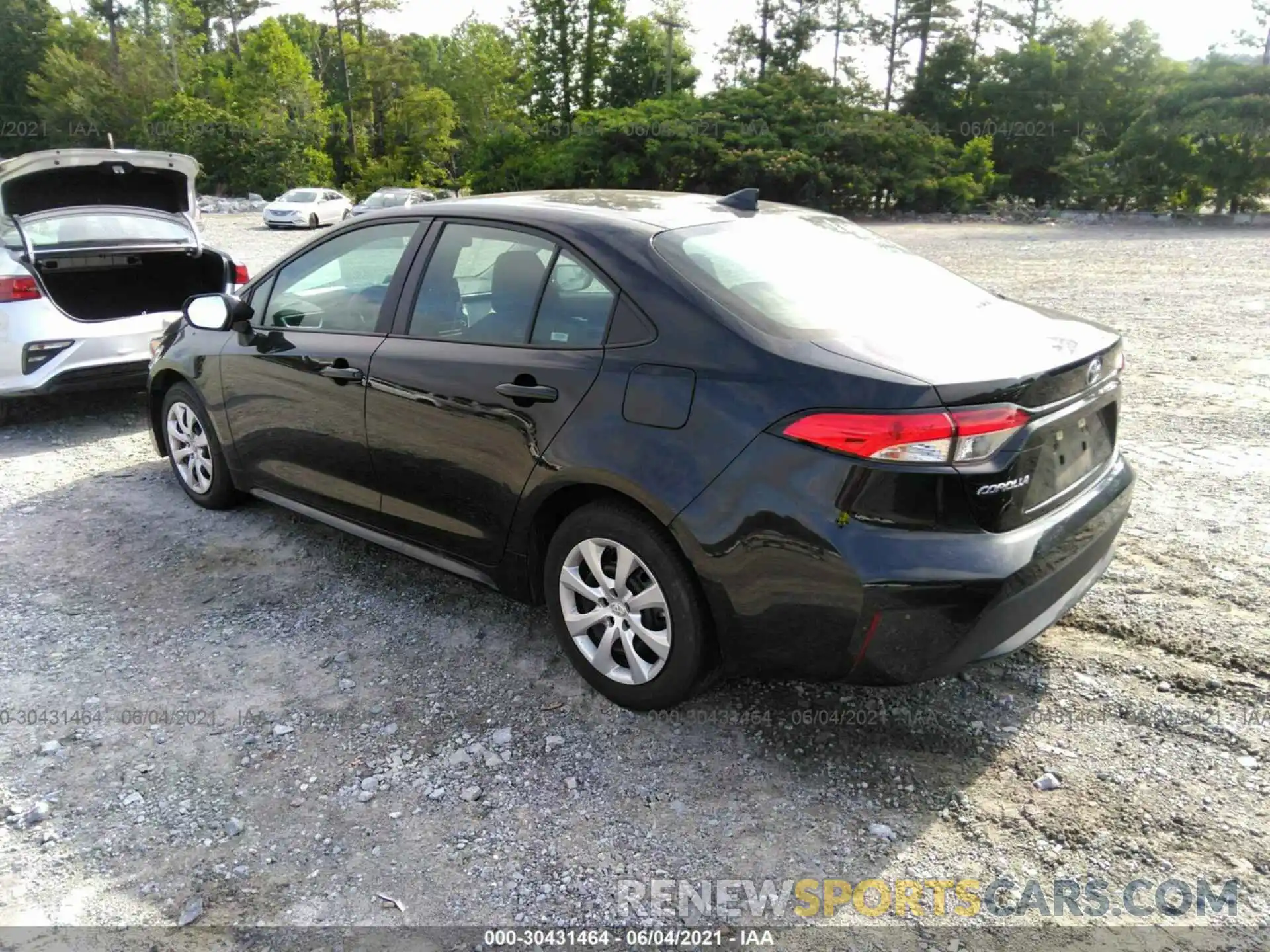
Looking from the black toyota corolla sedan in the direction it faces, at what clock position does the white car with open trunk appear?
The white car with open trunk is roughly at 12 o'clock from the black toyota corolla sedan.

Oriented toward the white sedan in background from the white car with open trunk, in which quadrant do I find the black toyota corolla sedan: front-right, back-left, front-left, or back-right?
back-right

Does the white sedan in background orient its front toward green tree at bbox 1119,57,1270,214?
no

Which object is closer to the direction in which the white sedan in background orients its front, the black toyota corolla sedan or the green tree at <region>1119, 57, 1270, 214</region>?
the black toyota corolla sedan

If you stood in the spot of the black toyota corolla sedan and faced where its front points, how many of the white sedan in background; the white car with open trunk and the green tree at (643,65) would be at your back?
0

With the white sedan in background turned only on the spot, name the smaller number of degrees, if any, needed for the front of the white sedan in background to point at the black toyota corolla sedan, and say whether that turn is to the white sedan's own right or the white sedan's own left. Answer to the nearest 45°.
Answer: approximately 45° to the white sedan's own left

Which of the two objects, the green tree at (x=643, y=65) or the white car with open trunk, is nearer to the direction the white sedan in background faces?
the white car with open trunk

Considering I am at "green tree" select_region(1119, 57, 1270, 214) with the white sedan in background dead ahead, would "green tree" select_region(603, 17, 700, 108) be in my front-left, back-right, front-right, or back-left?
front-right

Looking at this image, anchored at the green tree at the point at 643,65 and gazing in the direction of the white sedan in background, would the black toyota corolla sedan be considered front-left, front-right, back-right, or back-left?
front-left

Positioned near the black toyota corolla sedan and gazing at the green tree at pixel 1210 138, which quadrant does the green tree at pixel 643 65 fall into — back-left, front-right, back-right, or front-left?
front-left

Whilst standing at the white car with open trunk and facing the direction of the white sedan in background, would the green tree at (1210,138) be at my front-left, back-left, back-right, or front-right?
front-right

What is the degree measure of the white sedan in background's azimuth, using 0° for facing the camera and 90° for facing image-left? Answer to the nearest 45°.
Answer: approximately 45°

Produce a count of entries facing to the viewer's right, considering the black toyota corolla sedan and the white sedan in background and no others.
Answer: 0

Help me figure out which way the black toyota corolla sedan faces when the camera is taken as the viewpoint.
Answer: facing away from the viewer and to the left of the viewer

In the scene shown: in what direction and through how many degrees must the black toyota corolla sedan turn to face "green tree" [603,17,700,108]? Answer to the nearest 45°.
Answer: approximately 45° to its right

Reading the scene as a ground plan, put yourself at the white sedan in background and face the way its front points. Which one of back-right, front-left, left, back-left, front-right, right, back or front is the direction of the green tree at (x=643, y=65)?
back
